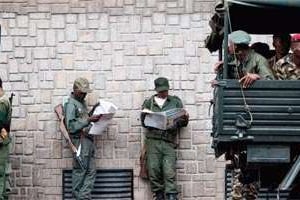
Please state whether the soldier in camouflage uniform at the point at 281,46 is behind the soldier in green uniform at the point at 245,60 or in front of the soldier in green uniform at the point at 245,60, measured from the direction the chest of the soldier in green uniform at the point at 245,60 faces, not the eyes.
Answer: behind

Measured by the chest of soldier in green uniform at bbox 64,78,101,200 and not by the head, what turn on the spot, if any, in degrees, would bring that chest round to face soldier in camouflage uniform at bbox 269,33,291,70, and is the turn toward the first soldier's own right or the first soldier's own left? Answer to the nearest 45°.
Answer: approximately 45° to the first soldier's own right

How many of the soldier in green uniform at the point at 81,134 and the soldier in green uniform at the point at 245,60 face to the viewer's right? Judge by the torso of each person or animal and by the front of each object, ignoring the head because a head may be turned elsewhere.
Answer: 1

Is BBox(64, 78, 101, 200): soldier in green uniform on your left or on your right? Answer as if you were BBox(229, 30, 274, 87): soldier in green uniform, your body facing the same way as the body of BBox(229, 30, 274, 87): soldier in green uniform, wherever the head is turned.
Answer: on your right

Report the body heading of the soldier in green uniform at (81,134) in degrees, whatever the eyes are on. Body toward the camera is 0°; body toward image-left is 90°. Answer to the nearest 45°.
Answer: approximately 270°

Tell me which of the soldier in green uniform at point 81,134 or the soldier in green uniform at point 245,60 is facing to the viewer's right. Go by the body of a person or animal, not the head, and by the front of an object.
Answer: the soldier in green uniform at point 81,134

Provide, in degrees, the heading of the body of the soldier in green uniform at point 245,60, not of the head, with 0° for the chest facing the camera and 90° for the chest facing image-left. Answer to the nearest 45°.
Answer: approximately 45°
